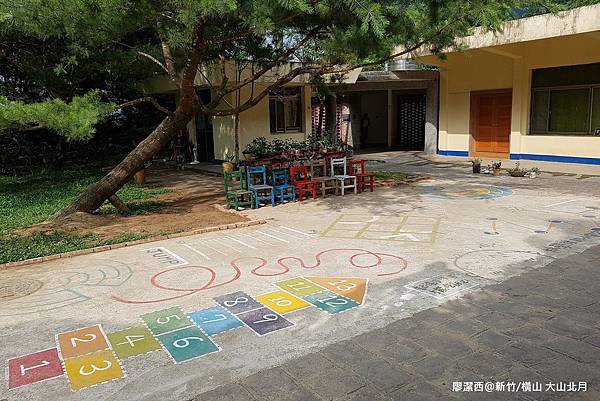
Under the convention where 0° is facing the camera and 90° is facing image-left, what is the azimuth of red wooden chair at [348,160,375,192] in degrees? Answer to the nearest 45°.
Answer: approximately 315°

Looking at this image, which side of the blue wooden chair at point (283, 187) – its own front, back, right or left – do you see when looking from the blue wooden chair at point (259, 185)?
right

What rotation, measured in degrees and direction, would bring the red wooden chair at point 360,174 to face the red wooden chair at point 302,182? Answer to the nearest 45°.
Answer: approximately 90° to its right

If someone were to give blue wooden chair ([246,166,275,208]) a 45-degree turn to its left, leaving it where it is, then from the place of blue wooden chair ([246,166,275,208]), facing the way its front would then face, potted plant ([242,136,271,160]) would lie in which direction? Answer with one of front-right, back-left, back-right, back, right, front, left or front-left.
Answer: left

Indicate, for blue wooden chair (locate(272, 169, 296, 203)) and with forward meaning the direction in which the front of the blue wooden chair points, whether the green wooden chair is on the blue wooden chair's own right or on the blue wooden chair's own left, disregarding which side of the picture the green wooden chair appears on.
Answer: on the blue wooden chair's own right

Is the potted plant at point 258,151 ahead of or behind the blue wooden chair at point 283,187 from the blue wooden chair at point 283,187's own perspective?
behind

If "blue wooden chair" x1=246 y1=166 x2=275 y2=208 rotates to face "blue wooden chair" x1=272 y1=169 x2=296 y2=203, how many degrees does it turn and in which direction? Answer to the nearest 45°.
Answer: approximately 90° to its left

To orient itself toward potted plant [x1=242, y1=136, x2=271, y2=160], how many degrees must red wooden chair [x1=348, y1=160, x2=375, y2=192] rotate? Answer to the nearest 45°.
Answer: approximately 135° to its right

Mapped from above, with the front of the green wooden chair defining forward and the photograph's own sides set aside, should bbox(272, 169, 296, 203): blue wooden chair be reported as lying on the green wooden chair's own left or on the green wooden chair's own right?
on the green wooden chair's own left

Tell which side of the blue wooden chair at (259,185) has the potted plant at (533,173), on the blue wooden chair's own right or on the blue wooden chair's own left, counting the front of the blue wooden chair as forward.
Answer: on the blue wooden chair's own left
